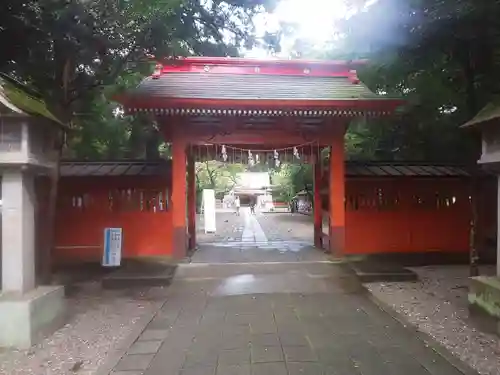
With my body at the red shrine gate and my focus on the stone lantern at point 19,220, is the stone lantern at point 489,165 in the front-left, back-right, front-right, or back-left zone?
front-left

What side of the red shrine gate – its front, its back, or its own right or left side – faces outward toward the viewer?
front

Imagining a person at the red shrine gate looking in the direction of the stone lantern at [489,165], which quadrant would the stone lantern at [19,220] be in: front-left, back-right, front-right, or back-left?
front-right

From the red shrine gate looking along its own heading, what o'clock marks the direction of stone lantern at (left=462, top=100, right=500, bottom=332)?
The stone lantern is roughly at 11 o'clock from the red shrine gate.

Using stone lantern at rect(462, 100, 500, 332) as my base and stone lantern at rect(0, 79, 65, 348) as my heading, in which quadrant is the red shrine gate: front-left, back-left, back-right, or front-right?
front-right

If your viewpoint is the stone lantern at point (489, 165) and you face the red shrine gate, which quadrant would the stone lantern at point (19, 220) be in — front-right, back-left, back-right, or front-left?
front-left

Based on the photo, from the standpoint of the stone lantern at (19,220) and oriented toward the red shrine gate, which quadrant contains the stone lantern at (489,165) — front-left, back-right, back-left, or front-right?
front-right

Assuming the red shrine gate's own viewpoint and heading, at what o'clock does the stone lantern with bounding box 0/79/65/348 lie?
The stone lantern is roughly at 1 o'clock from the red shrine gate.
